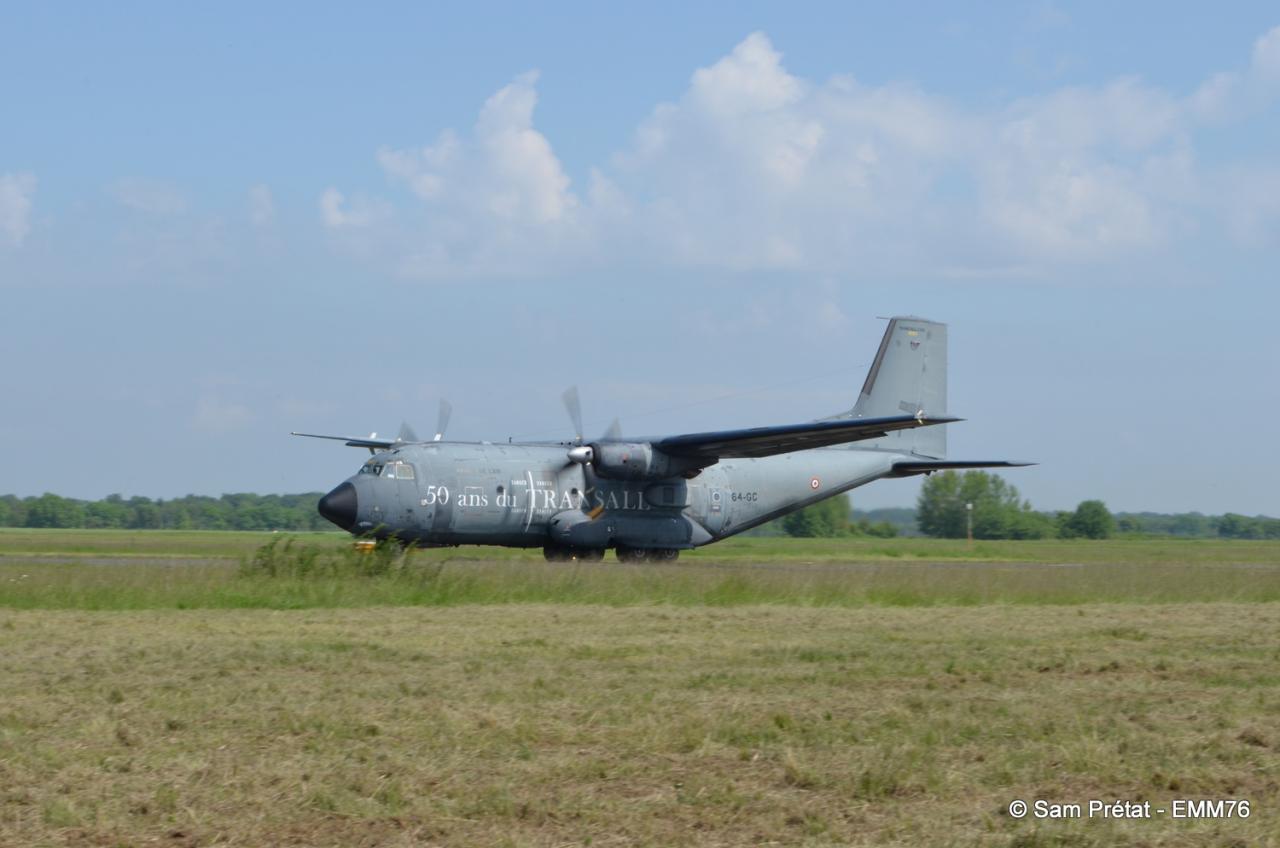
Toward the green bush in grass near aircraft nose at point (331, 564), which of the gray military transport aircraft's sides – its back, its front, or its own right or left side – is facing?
front

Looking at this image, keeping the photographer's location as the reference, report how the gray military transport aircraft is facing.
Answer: facing the viewer and to the left of the viewer
